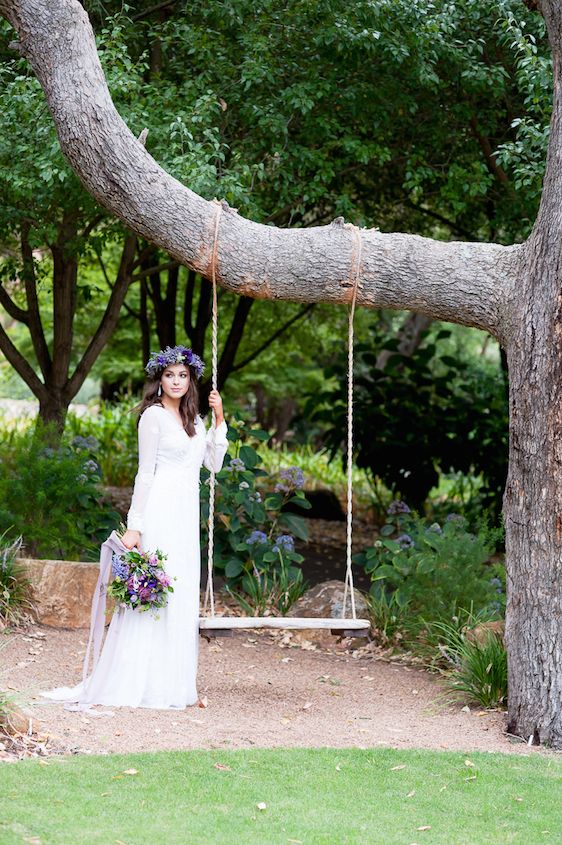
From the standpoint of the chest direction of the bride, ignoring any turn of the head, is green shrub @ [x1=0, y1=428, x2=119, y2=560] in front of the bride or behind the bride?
behind

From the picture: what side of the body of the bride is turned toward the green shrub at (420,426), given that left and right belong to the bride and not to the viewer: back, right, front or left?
left

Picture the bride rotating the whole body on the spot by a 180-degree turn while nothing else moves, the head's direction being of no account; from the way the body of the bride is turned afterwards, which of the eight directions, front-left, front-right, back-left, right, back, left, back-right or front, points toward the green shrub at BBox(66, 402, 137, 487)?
front-right

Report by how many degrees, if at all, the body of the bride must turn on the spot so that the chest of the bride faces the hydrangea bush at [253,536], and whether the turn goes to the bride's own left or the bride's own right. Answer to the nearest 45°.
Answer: approximately 135° to the bride's own left

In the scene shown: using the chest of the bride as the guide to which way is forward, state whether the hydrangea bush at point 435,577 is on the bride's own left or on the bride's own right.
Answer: on the bride's own left

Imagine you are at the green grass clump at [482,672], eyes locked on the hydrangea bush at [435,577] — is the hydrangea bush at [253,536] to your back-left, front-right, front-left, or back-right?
front-left

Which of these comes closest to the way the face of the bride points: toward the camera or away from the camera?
toward the camera
